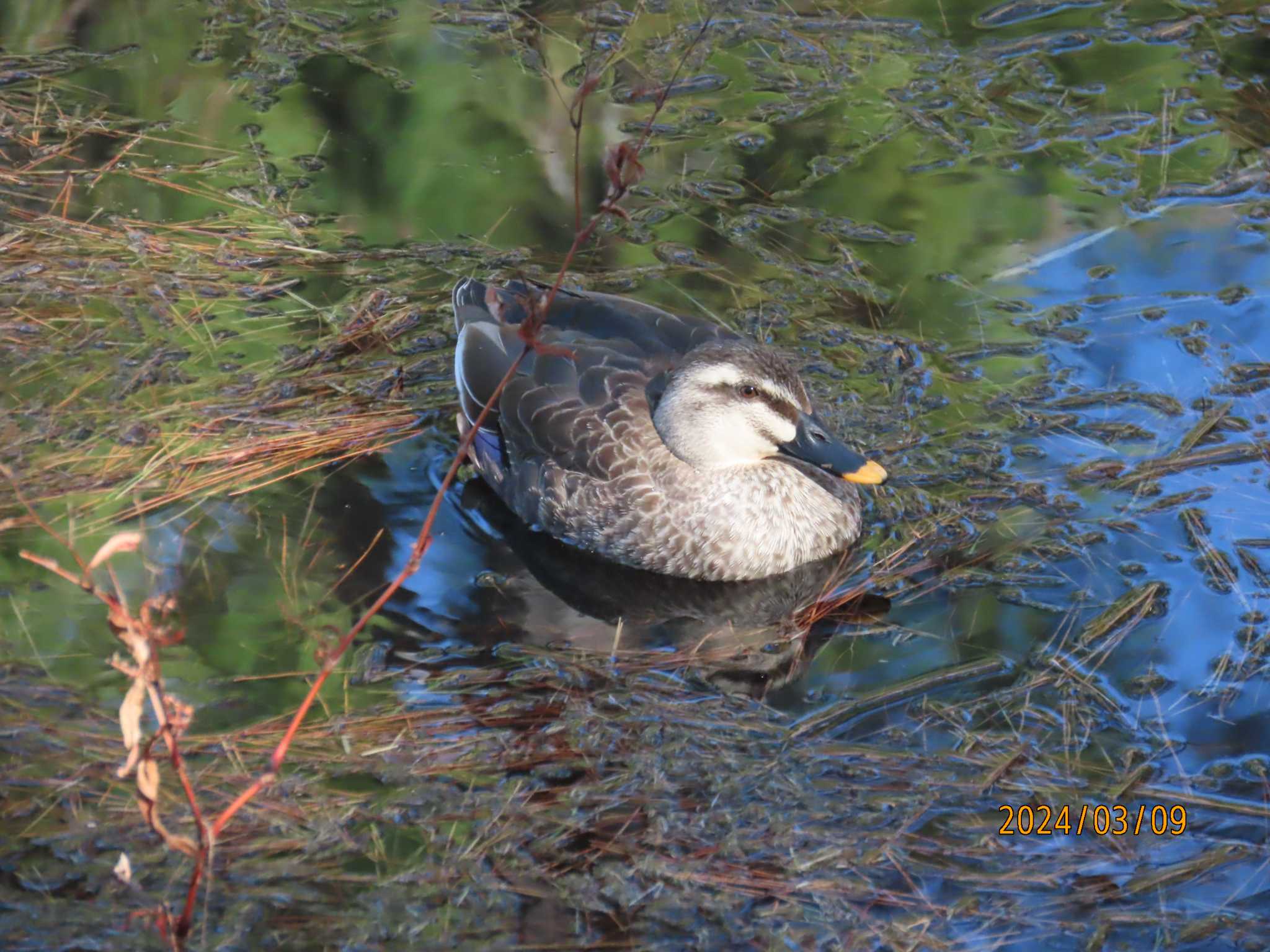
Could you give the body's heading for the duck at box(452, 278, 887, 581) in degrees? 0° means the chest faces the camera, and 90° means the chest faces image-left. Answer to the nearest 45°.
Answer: approximately 315°
